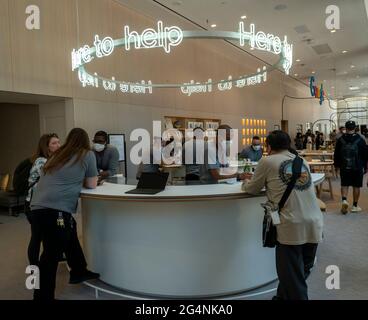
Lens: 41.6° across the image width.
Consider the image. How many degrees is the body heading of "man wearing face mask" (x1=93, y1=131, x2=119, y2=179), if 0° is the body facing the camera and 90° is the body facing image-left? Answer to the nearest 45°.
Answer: approximately 45°

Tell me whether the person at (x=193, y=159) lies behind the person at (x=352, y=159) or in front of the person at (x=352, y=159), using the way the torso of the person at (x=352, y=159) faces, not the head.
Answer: behind

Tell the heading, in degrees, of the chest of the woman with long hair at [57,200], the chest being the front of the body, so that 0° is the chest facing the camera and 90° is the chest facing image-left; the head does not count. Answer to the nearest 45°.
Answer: approximately 225°

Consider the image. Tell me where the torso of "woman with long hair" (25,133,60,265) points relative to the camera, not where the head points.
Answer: to the viewer's right

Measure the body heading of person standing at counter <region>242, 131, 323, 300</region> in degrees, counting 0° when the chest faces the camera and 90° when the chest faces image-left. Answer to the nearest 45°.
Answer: approximately 135°

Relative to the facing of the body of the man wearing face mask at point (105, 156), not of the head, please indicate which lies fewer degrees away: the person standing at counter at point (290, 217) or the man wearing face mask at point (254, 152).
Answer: the person standing at counter

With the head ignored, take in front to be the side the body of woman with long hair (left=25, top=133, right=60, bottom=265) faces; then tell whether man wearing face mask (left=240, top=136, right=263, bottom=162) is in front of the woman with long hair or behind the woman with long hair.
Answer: in front

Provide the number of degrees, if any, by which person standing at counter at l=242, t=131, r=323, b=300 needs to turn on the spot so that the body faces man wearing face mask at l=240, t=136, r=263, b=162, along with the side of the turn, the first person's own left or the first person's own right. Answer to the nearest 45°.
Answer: approximately 45° to the first person's own right

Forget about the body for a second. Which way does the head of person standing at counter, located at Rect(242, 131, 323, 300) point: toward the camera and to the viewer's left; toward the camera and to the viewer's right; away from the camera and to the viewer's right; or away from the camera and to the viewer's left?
away from the camera and to the viewer's left

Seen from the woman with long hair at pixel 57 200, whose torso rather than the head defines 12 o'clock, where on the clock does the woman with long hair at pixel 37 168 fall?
the woman with long hair at pixel 37 168 is roughly at 10 o'clock from the woman with long hair at pixel 57 200.

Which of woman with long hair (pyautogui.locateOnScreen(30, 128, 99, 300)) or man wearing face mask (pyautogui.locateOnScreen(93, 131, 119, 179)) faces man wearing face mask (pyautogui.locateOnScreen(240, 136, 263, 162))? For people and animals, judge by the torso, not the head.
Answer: the woman with long hair
